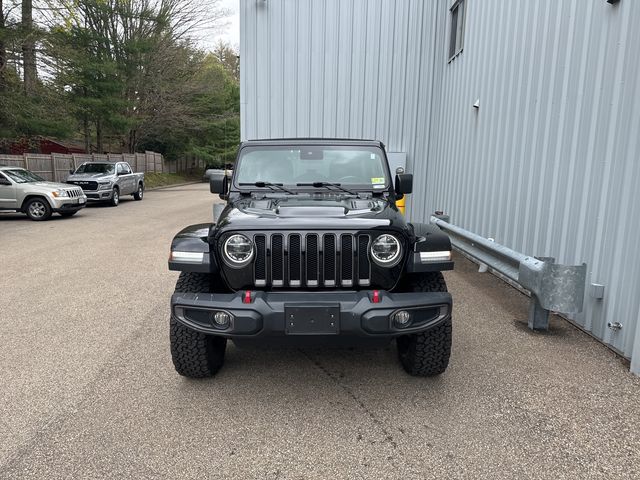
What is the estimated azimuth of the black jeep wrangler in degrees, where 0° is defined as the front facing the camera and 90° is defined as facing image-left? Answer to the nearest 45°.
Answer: approximately 0°

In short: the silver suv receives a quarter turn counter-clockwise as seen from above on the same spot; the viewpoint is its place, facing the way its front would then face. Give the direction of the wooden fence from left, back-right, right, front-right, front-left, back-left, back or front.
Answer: front-left

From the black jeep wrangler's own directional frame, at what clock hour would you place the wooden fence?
The wooden fence is roughly at 5 o'clock from the black jeep wrangler.

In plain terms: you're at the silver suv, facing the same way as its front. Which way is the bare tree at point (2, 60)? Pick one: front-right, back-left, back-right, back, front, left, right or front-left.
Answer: back-left

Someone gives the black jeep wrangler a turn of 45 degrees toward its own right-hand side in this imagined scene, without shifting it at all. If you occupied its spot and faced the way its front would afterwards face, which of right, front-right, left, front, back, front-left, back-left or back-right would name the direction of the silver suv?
right

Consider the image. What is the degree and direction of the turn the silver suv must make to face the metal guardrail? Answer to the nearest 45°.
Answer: approximately 45° to its right

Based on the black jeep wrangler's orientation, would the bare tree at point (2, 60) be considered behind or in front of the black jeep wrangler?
behind
